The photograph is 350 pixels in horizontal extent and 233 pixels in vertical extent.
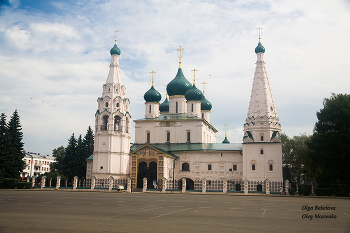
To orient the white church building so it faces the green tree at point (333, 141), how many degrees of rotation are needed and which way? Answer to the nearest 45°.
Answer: approximately 45° to its left

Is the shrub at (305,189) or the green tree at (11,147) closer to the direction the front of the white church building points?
the shrub

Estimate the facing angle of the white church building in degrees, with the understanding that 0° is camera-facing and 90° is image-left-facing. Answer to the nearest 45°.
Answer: approximately 0°

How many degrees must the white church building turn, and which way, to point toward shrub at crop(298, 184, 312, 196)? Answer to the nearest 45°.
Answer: approximately 45° to its left

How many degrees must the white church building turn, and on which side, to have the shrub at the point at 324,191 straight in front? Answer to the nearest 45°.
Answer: approximately 45° to its left

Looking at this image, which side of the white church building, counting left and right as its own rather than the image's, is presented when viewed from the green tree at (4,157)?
right

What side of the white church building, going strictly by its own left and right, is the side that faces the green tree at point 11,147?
right

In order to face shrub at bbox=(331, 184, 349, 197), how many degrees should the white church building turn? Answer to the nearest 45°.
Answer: approximately 45° to its left
